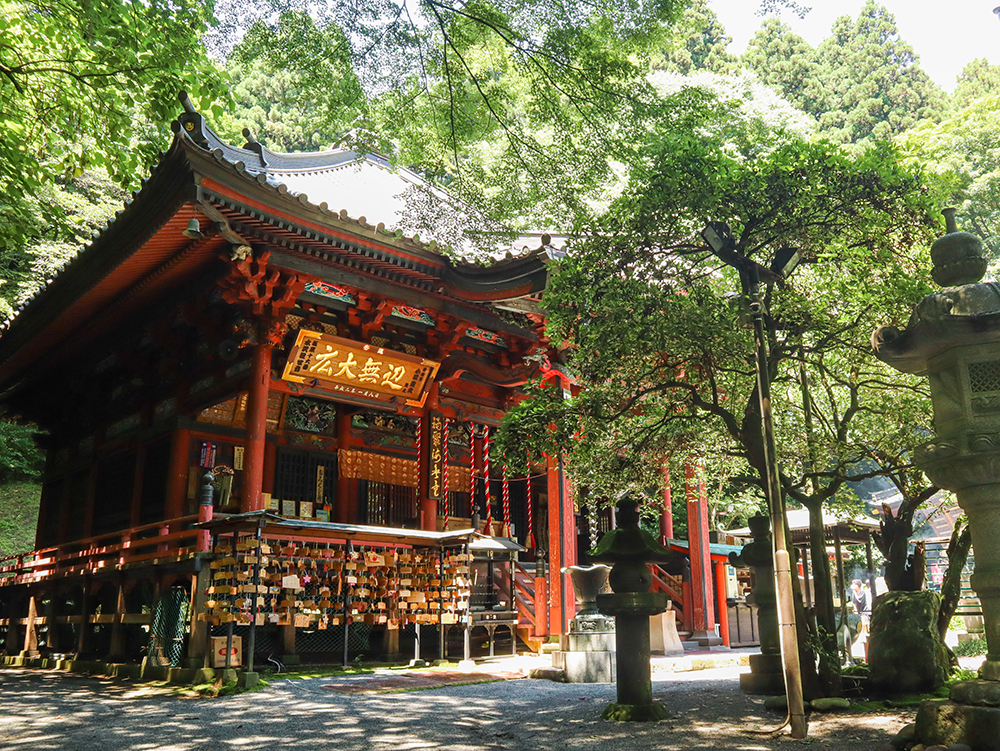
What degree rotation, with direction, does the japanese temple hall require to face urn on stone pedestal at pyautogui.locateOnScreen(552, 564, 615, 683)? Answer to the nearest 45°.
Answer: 0° — it already faces it

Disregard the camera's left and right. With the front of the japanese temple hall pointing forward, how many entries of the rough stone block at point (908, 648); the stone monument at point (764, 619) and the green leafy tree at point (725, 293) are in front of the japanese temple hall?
3

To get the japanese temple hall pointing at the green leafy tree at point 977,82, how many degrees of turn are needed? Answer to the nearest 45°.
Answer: approximately 90° to its left

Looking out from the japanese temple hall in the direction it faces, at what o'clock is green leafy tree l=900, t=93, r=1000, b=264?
The green leafy tree is roughly at 10 o'clock from the japanese temple hall.

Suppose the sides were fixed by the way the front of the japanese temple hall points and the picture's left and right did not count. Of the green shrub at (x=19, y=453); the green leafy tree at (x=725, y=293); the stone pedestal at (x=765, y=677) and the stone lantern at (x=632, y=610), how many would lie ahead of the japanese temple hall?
3

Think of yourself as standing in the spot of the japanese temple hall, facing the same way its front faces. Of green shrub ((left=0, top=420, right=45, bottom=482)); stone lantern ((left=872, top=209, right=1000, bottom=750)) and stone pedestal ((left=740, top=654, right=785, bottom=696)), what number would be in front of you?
2

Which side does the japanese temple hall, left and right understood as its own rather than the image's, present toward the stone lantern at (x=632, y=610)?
front

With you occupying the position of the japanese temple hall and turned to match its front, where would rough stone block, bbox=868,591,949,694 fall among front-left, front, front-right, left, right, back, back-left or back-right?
front

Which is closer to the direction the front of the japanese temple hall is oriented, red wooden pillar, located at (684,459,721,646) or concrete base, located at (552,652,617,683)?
the concrete base

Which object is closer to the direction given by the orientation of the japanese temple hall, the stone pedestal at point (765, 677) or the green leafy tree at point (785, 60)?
the stone pedestal

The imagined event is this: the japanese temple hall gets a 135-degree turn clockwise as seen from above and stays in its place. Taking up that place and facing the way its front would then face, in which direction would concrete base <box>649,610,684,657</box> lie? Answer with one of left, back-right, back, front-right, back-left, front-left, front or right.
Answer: back

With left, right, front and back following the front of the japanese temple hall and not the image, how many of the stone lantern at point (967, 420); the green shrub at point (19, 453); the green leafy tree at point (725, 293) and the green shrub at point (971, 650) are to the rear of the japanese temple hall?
1

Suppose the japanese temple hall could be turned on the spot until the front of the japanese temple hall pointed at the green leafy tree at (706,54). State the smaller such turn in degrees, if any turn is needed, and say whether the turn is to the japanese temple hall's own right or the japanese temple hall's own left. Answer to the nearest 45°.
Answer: approximately 90° to the japanese temple hall's own left

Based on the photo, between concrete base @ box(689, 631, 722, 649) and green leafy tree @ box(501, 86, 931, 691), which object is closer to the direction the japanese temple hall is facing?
the green leafy tree

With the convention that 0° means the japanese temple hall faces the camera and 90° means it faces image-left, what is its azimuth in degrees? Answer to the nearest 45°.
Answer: approximately 315°

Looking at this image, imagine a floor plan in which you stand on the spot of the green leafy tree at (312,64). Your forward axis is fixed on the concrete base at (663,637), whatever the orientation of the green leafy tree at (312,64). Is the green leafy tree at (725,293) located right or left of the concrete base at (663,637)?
right
